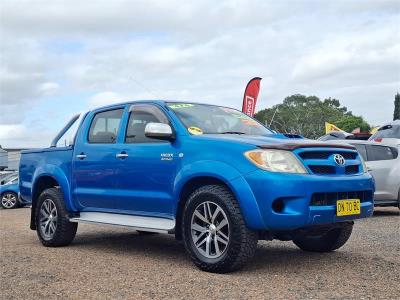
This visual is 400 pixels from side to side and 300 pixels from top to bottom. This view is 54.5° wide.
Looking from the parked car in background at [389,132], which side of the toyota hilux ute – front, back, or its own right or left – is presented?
left

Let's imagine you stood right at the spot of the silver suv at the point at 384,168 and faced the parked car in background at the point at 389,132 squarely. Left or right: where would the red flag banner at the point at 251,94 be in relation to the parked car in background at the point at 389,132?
left

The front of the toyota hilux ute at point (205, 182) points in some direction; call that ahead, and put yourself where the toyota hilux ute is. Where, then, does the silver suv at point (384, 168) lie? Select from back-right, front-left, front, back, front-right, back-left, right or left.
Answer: left

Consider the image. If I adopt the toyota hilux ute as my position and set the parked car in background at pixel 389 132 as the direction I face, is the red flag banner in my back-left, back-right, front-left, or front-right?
front-left

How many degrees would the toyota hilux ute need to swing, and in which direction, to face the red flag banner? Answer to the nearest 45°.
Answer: approximately 135° to its left

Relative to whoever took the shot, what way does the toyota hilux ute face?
facing the viewer and to the right of the viewer
